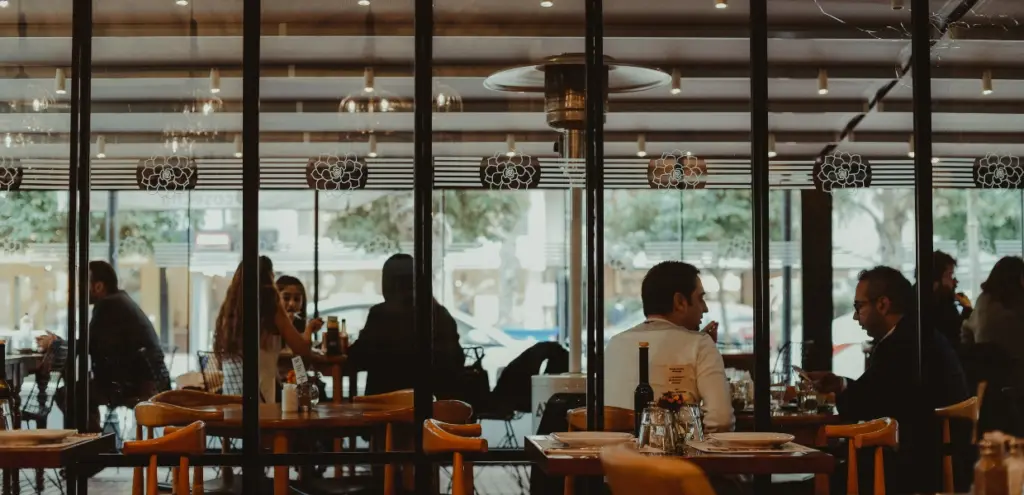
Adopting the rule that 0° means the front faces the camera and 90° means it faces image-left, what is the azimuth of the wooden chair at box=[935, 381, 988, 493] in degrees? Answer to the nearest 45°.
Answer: approximately 90°

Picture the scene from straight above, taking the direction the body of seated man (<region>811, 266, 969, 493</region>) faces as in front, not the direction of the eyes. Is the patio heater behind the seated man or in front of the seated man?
in front

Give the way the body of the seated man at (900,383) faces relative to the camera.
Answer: to the viewer's left

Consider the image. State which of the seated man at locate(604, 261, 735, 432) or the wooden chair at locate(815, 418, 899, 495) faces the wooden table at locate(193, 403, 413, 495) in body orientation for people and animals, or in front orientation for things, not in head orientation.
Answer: the wooden chair

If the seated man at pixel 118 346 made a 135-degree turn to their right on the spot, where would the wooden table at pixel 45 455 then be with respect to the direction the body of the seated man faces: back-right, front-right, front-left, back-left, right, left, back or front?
back-right

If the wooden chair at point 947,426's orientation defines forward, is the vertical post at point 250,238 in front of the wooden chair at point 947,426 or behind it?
in front

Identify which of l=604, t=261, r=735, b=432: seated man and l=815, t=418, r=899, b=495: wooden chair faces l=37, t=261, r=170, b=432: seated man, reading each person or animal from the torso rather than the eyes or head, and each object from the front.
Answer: the wooden chair

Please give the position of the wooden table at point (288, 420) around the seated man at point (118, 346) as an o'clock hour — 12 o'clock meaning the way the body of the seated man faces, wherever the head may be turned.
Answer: The wooden table is roughly at 7 o'clock from the seated man.

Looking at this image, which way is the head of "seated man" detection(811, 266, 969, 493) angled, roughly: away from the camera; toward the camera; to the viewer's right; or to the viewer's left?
to the viewer's left

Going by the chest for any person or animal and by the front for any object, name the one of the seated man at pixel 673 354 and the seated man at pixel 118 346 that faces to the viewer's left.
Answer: the seated man at pixel 118 346

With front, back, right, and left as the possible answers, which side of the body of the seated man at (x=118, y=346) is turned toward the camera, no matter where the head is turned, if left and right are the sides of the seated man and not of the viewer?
left

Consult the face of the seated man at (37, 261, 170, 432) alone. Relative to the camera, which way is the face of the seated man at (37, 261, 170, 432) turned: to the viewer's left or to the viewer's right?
to the viewer's left

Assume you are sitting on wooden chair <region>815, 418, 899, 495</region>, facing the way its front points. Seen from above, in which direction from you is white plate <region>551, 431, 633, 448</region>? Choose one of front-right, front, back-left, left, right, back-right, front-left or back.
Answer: front-left

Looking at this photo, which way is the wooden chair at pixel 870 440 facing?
to the viewer's left
